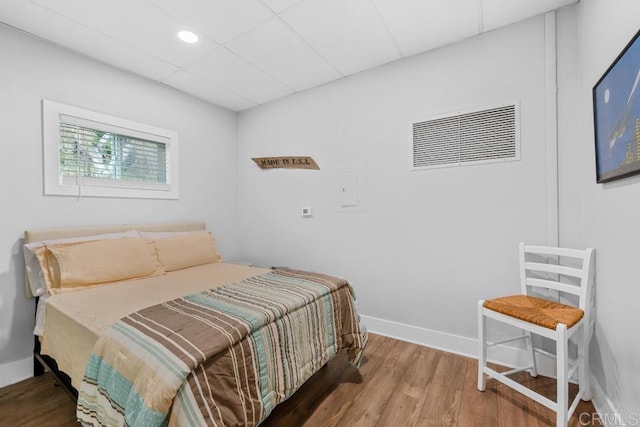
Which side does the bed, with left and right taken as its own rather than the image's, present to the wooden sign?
left

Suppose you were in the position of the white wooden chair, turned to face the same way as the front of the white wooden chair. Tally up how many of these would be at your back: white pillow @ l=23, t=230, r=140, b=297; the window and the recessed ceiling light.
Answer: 0

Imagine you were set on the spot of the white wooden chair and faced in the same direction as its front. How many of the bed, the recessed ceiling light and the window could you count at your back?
0

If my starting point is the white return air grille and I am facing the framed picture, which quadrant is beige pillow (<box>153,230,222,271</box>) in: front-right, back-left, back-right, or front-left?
back-right

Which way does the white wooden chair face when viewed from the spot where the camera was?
facing the viewer and to the left of the viewer

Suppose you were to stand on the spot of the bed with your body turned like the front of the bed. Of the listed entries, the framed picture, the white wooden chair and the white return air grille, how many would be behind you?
0

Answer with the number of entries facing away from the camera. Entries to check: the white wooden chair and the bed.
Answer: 0

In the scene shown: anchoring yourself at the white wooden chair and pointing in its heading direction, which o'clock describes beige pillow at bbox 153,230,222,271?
The beige pillow is roughly at 1 o'clock from the white wooden chair.

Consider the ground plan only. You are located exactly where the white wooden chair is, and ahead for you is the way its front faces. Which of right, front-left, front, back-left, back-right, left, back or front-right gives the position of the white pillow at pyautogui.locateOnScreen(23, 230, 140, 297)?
front

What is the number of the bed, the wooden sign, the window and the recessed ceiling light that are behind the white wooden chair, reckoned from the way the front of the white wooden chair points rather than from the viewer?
0

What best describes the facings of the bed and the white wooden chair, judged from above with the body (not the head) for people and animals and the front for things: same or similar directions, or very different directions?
very different directions

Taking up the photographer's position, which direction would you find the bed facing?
facing the viewer and to the right of the viewer

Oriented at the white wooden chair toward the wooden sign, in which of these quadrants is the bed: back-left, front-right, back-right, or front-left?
front-left
